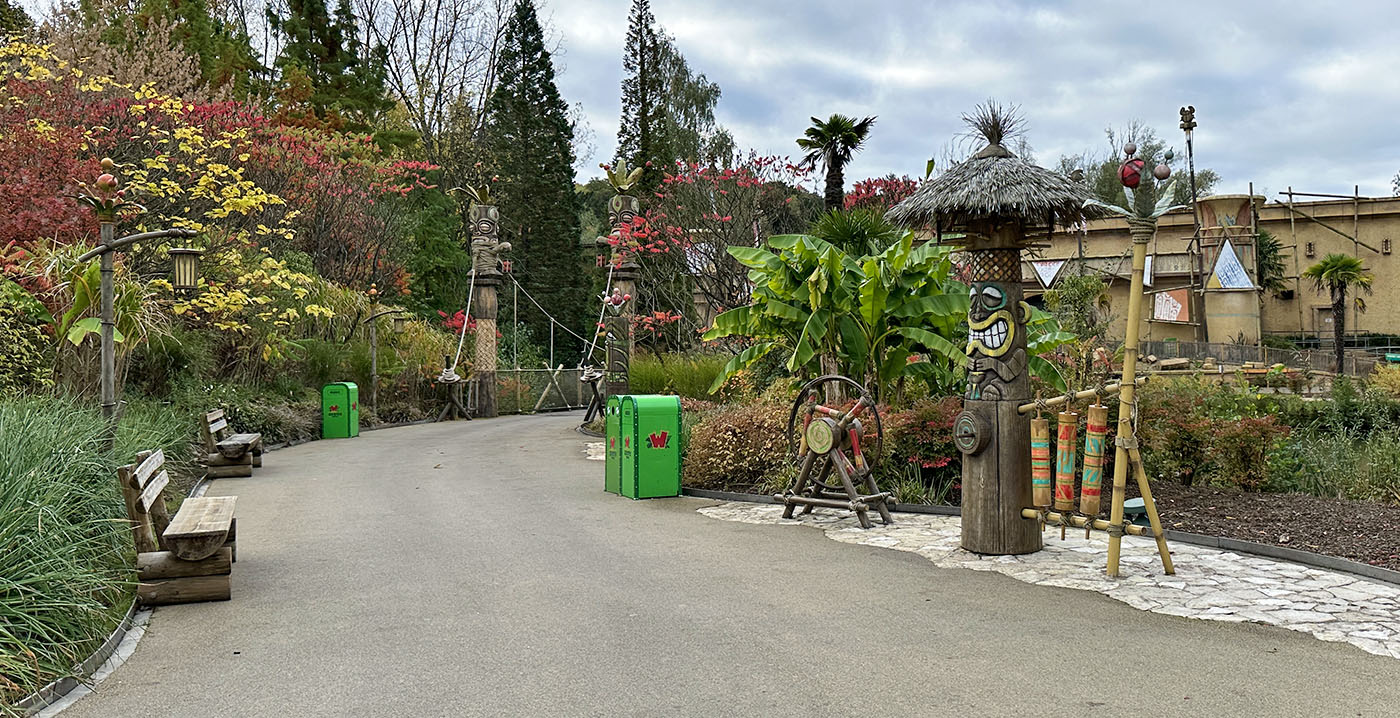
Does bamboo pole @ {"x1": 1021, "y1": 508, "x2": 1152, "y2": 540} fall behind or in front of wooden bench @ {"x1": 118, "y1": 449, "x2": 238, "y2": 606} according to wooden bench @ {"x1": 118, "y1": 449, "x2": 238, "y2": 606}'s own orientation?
in front

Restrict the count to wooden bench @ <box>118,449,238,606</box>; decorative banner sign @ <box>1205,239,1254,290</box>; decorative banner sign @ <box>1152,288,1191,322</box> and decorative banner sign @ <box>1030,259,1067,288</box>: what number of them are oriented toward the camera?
3

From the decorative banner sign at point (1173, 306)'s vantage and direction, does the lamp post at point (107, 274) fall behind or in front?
in front

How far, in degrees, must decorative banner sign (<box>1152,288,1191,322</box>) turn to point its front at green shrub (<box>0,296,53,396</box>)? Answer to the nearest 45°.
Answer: approximately 45° to its right

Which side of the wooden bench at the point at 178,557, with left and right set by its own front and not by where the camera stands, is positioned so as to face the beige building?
front

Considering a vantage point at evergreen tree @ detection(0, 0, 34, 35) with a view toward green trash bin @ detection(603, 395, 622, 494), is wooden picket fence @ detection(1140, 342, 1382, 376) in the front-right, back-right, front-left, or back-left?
front-left

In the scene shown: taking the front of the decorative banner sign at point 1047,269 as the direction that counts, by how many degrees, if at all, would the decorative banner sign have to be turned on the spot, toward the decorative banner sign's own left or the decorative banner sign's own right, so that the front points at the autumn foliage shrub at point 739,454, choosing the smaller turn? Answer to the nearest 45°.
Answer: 0° — it already faces it

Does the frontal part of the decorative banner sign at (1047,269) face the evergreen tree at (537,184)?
no

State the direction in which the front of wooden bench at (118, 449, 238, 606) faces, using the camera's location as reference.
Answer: facing to the right of the viewer

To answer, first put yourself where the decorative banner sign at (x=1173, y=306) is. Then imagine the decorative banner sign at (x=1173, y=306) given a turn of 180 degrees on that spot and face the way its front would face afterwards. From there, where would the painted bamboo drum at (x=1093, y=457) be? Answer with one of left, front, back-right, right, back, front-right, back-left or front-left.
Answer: back

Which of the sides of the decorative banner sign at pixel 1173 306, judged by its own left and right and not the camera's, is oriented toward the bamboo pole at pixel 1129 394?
front

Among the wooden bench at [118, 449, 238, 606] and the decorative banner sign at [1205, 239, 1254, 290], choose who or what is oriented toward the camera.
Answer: the decorative banner sign

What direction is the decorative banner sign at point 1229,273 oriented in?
toward the camera

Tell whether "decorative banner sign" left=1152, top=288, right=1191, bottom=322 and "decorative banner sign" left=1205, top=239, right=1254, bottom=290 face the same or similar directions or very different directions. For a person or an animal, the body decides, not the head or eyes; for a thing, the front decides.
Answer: same or similar directions

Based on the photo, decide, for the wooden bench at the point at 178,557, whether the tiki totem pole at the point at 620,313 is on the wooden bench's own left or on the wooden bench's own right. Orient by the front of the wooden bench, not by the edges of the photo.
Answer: on the wooden bench's own left

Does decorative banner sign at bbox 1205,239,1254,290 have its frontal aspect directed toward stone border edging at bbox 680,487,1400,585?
yes

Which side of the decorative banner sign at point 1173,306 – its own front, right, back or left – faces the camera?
front
